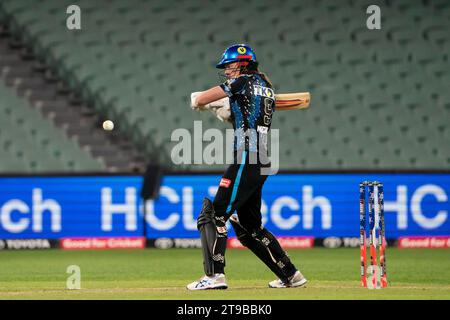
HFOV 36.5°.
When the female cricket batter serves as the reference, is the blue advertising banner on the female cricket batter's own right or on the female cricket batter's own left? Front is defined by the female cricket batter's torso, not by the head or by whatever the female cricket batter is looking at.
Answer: on the female cricket batter's own right

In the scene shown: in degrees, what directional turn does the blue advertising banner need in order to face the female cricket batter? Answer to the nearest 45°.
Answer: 0° — it already faces them

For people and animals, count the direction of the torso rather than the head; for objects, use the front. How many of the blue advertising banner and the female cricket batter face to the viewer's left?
1

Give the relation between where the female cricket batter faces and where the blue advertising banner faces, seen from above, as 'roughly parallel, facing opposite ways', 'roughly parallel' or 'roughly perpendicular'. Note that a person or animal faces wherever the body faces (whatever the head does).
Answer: roughly perpendicular

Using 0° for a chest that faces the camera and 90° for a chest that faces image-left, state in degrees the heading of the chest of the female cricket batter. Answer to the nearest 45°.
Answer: approximately 90°

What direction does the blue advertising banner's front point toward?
toward the camera
